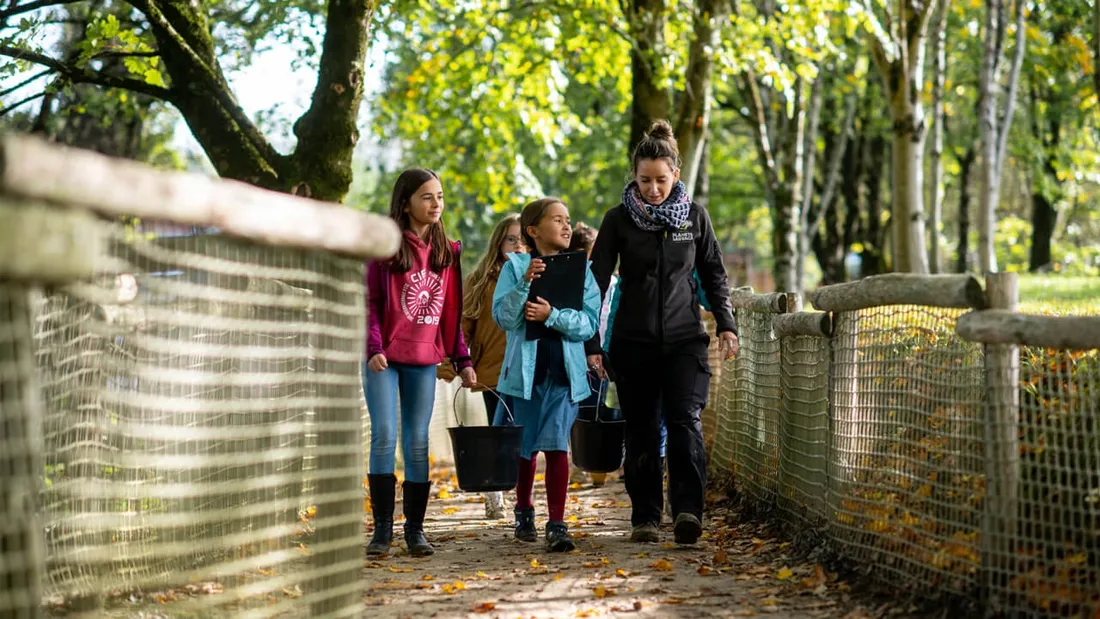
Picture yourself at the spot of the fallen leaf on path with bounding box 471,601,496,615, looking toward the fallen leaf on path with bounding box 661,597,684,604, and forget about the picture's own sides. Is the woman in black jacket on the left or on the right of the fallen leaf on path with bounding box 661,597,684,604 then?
left

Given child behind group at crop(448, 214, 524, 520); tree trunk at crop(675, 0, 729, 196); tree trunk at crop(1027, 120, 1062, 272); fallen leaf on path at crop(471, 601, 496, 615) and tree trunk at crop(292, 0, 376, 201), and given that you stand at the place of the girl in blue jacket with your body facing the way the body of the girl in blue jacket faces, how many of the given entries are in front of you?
1

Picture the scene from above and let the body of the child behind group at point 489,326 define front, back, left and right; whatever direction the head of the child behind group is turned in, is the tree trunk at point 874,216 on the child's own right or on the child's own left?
on the child's own left

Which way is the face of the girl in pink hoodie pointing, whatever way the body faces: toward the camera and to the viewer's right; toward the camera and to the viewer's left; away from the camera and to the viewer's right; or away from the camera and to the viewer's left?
toward the camera and to the viewer's right

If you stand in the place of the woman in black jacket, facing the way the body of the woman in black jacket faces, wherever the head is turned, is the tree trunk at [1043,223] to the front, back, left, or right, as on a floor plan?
back

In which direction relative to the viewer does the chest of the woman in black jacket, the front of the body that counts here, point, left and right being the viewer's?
facing the viewer

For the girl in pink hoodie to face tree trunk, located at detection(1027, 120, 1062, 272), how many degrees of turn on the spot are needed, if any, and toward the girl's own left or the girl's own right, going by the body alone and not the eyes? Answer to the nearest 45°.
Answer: approximately 135° to the girl's own left

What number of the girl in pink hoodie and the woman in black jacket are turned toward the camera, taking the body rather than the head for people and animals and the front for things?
2

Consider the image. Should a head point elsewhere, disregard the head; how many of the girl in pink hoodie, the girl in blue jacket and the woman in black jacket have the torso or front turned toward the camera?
3

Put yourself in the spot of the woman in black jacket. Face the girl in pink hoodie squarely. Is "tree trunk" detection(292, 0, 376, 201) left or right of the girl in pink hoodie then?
right

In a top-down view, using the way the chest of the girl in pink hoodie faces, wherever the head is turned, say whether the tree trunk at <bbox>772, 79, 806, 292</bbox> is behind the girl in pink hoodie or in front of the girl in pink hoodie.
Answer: behind

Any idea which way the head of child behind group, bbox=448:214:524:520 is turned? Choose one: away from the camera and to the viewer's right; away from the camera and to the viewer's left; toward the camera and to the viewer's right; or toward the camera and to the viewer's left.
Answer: toward the camera and to the viewer's right

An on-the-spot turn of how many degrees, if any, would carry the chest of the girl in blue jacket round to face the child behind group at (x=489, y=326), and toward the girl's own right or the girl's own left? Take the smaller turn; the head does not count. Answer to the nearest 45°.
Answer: approximately 180°

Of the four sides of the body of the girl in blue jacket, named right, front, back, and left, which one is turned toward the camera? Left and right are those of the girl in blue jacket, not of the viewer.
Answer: front
